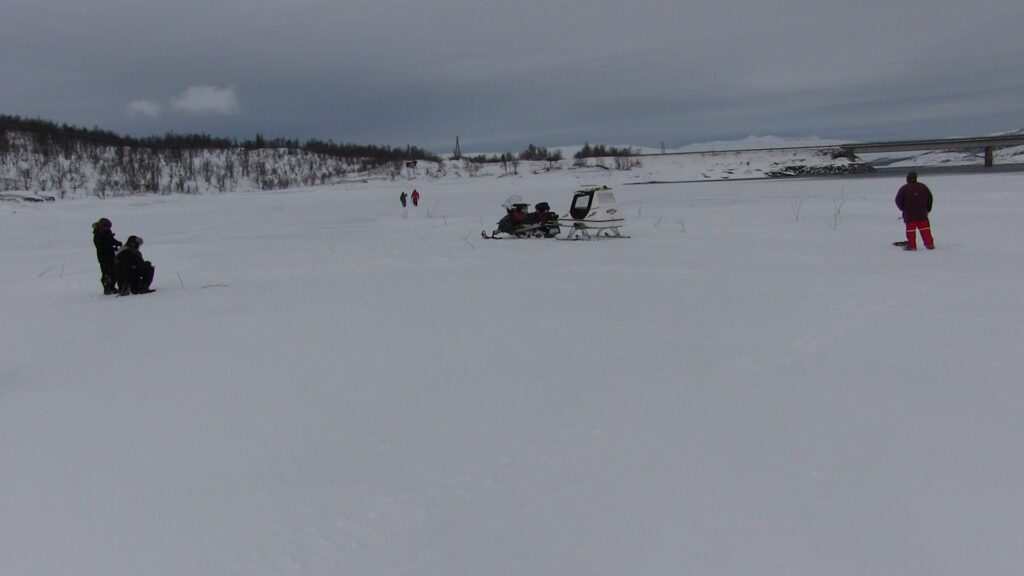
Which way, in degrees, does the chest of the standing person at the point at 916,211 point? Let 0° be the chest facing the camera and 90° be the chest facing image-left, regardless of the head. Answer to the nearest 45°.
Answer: approximately 180°

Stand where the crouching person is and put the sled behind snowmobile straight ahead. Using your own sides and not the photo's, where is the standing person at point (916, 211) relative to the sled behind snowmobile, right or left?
right

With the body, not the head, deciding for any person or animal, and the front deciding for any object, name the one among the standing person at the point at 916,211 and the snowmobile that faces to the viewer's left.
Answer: the snowmobile

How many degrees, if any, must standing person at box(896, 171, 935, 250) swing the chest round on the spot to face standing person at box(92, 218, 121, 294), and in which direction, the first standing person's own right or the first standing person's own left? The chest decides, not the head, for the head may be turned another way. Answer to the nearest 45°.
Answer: approximately 135° to the first standing person's own left

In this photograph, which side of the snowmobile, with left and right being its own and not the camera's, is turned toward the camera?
left

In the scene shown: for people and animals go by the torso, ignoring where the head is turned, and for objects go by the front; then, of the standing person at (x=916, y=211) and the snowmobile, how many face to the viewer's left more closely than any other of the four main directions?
1
